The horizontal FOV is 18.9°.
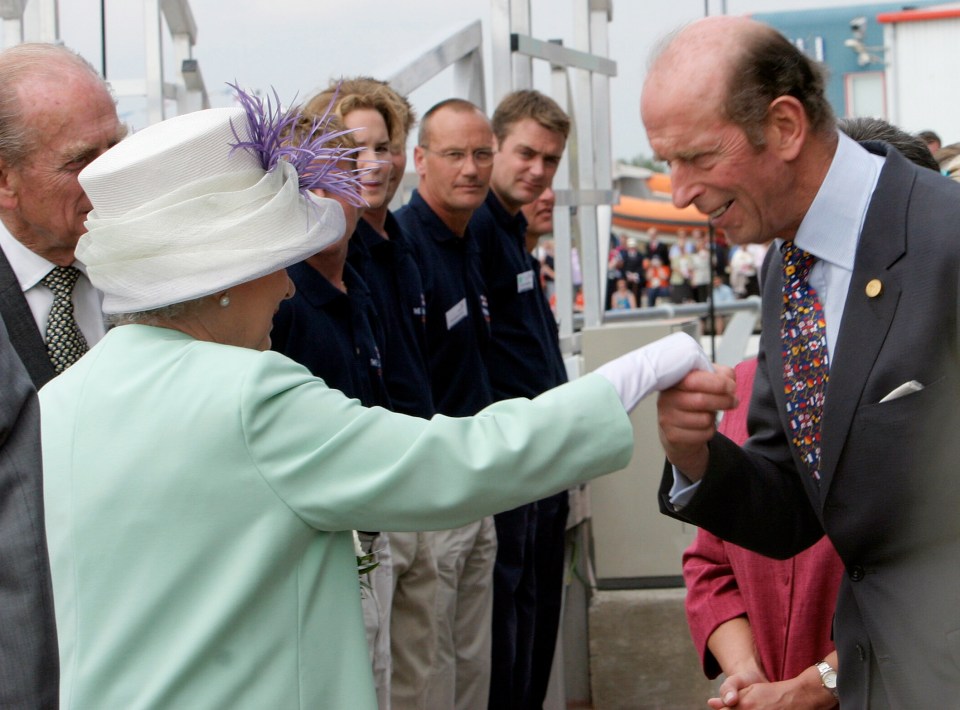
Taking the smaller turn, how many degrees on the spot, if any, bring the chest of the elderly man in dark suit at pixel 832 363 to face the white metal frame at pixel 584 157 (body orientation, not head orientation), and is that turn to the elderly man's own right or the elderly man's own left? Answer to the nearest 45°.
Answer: approximately 135° to the elderly man's own right

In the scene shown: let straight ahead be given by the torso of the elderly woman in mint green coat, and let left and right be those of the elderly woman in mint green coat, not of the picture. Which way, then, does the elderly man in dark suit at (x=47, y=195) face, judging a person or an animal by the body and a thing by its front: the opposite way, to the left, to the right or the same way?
to the right

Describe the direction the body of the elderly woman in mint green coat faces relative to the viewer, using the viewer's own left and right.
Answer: facing away from the viewer and to the right of the viewer

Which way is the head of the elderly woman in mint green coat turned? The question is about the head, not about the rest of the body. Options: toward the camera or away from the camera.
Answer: away from the camera

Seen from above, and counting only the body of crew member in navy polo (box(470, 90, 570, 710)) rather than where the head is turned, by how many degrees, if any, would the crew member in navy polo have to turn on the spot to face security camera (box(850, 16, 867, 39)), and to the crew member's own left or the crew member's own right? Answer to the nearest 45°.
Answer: approximately 135° to the crew member's own left

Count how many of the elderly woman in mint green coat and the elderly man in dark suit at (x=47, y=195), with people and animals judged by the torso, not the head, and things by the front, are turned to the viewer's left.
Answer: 0

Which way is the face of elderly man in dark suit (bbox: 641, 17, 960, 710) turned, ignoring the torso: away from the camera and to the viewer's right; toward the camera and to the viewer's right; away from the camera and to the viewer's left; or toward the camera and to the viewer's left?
toward the camera and to the viewer's left

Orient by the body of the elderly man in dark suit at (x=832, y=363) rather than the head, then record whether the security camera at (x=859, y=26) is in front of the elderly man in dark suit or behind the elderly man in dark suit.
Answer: behind

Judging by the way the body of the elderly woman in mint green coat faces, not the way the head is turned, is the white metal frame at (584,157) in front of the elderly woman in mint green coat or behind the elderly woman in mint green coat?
in front

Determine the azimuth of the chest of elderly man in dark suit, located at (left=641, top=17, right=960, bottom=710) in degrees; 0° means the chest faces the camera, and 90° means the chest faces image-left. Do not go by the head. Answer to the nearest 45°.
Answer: approximately 45°

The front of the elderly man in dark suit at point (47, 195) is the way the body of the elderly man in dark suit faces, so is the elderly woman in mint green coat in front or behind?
in front
